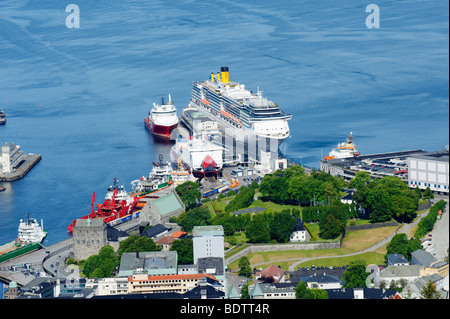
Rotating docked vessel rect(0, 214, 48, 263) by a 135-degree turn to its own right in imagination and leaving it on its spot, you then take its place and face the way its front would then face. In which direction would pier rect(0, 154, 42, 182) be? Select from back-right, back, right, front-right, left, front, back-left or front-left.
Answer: back

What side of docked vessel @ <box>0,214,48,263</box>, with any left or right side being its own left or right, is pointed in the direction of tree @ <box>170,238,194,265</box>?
right

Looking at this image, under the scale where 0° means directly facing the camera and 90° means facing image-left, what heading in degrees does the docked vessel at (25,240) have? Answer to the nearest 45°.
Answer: approximately 225°

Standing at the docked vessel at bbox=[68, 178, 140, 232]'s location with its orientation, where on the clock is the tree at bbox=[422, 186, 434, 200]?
The tree is roughly at 2 o'clock from the docked vessel.

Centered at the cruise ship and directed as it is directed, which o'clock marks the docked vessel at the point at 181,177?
The docked vessel is roughly at 2 o'clock from the cruise ship.

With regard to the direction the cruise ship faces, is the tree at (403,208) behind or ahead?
ahead

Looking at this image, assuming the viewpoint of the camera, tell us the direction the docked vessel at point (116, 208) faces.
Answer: facing away from the viewer and to the right of the viewer

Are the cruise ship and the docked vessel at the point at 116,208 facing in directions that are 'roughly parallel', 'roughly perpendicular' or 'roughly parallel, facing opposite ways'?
roughly perpendicular

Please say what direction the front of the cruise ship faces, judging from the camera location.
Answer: facing the viewer and to the right of the viewer

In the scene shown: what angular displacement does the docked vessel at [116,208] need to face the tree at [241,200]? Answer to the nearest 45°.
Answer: approximately 90° to its right

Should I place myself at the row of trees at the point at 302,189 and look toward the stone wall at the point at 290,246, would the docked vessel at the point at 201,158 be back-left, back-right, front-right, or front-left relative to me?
back-right

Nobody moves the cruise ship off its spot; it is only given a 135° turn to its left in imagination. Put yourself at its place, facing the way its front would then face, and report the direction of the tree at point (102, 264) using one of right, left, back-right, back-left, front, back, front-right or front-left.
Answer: back

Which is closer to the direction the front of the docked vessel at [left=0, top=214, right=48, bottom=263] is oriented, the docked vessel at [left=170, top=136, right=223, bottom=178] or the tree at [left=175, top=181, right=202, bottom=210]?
the docked vessel

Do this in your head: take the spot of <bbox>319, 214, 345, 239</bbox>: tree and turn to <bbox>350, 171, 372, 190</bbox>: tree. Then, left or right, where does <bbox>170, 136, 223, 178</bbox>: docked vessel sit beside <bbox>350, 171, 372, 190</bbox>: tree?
left

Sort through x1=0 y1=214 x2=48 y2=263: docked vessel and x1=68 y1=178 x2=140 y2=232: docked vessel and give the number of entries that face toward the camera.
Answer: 0

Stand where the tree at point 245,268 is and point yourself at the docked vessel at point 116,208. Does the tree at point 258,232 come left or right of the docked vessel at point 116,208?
right
